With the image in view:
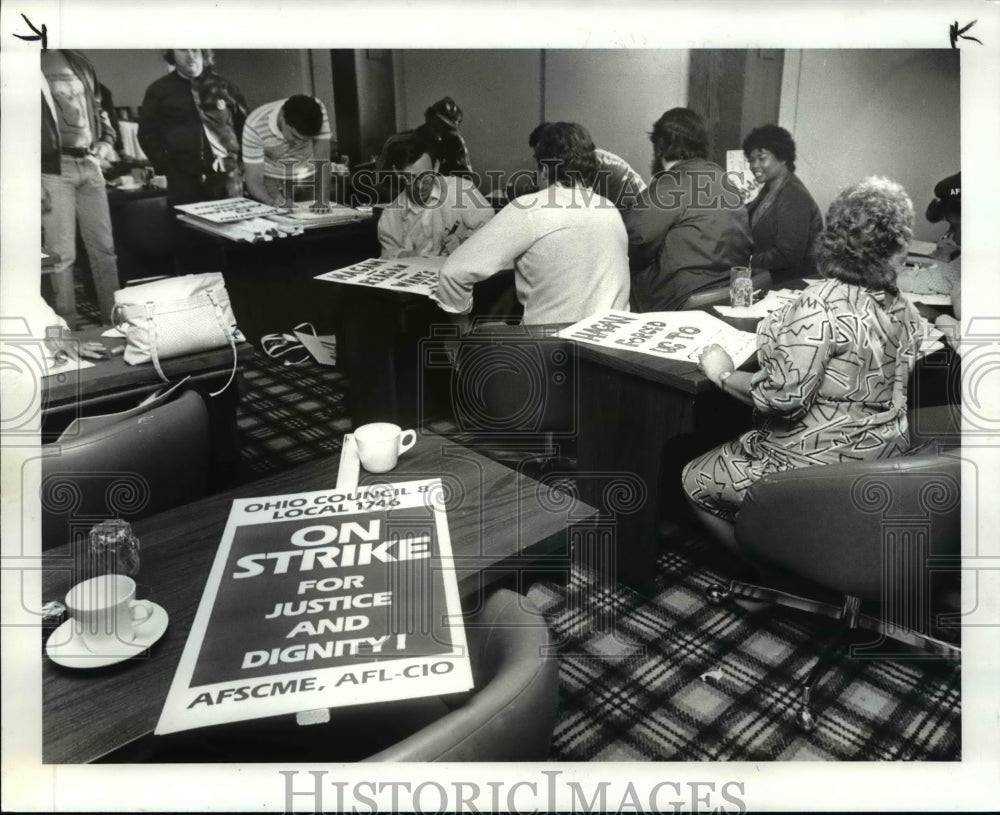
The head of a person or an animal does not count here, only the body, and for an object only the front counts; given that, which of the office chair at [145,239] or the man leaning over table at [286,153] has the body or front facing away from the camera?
the office chair

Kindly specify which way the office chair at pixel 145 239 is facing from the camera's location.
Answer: facing away from the viewer

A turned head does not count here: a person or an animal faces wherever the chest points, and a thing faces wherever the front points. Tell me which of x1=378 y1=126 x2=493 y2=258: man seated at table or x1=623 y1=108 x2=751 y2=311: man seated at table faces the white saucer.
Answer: x1=378 y1=126 x2=493 y2=258: man seated at table

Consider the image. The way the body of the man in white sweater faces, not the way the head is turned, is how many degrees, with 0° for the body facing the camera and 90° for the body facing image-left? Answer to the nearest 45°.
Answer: approximately 135°

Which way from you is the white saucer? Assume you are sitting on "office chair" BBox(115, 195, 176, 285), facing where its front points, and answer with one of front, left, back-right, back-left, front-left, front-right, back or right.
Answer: back

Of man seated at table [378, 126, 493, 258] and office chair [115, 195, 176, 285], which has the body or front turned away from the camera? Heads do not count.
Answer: the office chair

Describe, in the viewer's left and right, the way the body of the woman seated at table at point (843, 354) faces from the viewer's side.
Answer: facing away from the viewer and to the left of the viewer

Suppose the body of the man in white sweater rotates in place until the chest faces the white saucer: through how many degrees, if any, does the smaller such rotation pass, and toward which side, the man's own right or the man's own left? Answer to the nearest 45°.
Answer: approximately 135° to the man's own left

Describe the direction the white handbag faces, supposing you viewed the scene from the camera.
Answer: facing the viewer

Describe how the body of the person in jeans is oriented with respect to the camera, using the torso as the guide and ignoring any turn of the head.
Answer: toward the camera

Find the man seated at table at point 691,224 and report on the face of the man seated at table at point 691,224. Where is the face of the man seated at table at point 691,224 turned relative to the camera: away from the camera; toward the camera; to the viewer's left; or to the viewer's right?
away from the camera

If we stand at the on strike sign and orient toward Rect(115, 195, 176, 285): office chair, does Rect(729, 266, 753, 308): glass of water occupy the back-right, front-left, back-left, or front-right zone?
front-right

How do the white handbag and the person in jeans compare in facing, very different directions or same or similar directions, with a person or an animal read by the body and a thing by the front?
same or similar directions

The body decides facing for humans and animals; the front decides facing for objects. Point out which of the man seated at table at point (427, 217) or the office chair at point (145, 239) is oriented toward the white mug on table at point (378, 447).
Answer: the man seated at table
